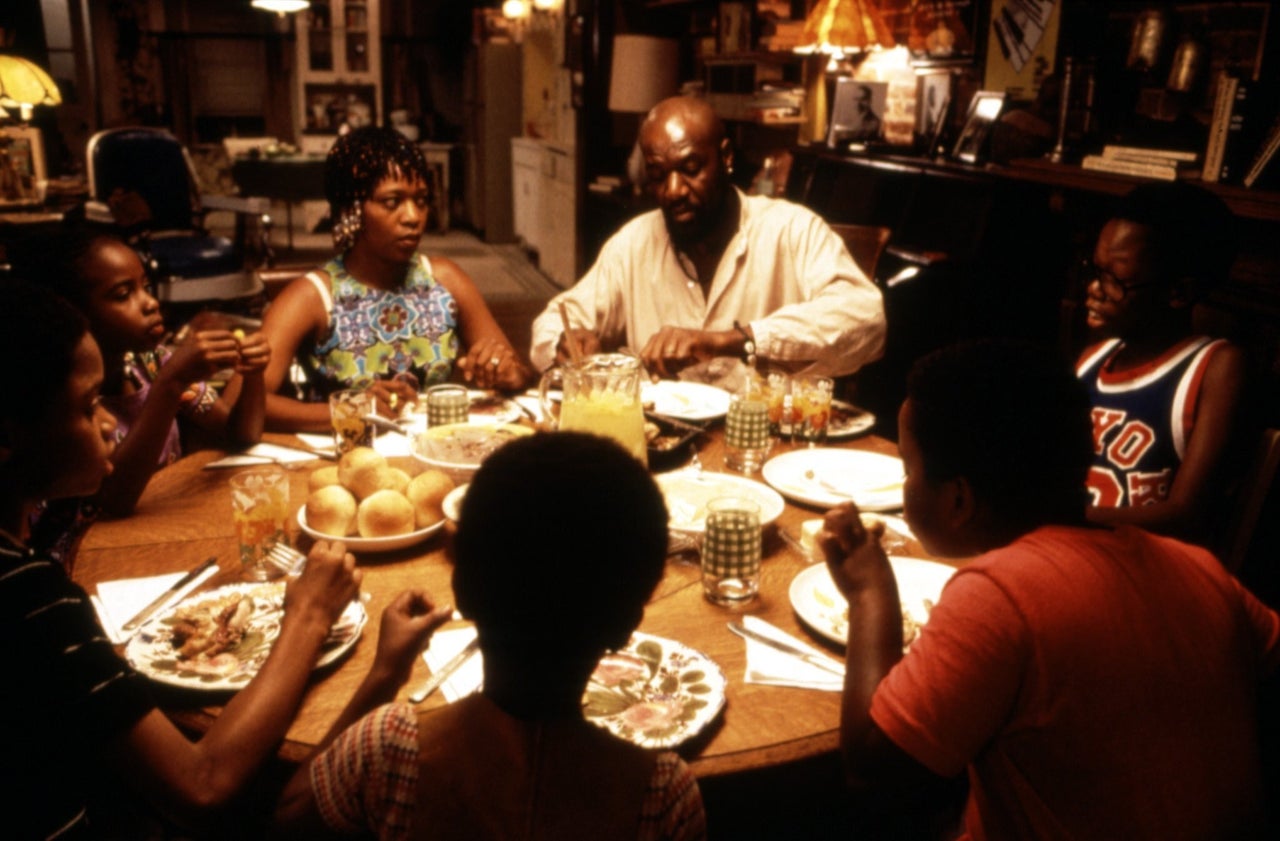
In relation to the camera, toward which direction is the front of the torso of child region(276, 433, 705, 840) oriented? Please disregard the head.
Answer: away from the camera

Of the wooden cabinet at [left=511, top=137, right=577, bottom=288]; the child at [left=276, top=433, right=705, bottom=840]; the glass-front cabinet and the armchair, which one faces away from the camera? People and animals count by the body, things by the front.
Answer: the child

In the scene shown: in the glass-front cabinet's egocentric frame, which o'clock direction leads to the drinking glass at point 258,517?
The drinking glass is roughly at 12 o'clock from the glass-front cabinet.

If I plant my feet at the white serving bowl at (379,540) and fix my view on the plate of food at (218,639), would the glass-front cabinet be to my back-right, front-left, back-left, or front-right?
back-right

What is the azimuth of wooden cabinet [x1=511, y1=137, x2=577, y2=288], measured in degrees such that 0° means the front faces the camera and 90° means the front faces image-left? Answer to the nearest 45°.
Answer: approximately 45°

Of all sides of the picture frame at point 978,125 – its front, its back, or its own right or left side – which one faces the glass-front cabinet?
right

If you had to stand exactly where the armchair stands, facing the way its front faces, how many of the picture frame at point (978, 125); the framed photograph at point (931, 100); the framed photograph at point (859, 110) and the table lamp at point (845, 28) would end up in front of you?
4

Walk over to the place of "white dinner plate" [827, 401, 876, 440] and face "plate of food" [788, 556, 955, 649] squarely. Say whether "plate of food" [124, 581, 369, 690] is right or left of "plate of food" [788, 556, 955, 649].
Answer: right

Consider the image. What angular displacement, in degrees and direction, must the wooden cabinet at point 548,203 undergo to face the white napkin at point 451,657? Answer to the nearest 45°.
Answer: approximately 45° to its left
